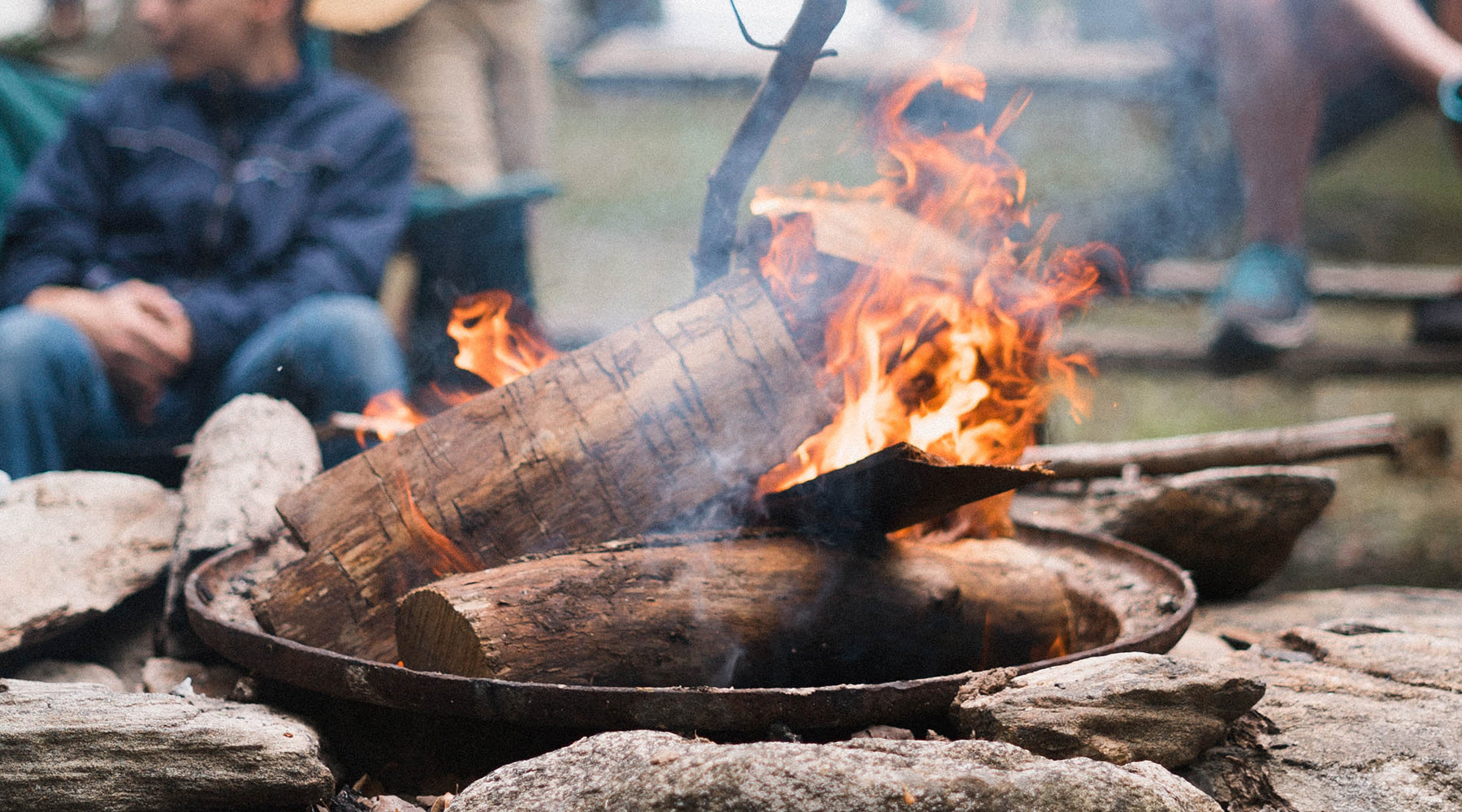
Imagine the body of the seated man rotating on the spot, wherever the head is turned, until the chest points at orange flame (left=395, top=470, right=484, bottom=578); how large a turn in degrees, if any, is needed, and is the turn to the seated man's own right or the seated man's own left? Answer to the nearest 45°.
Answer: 0° — they already face it

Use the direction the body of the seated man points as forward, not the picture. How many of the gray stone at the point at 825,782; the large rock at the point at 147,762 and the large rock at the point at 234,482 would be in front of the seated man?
3

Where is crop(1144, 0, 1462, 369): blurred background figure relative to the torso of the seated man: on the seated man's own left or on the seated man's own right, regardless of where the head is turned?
on the seated man's own left

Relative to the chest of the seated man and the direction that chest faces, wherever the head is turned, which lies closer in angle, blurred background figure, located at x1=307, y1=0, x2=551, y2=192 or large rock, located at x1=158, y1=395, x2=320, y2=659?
the large rock

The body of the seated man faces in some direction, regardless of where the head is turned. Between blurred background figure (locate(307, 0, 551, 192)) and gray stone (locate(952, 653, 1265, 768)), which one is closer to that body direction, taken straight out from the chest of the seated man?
the gray stone

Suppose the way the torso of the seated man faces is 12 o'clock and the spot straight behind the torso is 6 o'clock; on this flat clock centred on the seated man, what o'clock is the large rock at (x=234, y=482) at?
The large rock is roughly at 12 o'clock from the seated man.

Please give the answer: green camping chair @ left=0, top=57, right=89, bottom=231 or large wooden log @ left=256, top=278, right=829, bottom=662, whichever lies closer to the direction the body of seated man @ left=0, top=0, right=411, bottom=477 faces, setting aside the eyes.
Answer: the large wooden log

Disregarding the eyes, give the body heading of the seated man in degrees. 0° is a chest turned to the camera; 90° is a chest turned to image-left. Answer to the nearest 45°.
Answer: approximately 0°
